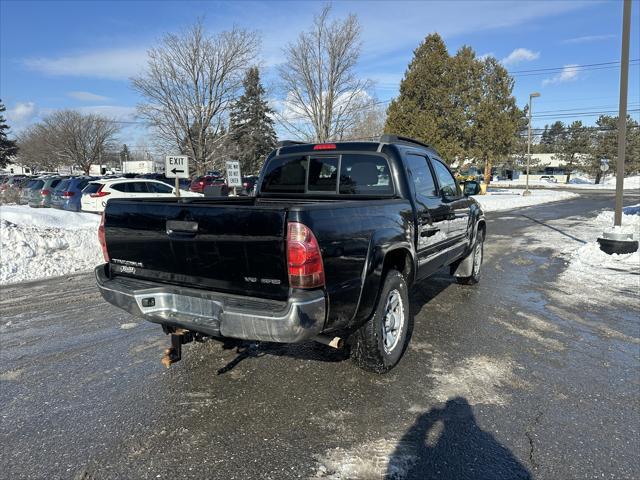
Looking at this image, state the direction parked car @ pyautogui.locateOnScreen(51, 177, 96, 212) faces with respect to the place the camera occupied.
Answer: facing away from the viewer and to the right of the viewer

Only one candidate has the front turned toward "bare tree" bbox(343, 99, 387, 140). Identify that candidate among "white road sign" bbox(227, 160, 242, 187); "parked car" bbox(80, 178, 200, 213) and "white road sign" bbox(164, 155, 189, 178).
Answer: the parked car

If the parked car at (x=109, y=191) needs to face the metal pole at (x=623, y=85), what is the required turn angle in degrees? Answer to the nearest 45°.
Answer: approximately 90° to its right

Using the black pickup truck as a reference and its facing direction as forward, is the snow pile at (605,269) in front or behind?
in front

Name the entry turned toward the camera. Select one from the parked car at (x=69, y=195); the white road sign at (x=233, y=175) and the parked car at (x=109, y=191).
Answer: the white road sign

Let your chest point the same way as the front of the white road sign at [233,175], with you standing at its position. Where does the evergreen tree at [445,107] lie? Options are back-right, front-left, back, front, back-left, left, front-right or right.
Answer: back-left

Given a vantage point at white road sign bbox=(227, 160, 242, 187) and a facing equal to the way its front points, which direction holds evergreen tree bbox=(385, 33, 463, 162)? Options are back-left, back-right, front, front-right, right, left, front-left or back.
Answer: back-left

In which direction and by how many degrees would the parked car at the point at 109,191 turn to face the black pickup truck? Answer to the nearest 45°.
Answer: approximately 135° to its right

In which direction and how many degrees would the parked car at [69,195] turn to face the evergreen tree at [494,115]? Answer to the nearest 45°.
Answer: approximately 45° to its right

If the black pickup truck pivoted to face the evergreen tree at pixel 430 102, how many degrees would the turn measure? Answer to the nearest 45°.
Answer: approximately 45° to its left

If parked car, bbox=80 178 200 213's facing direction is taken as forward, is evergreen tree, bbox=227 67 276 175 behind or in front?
in front

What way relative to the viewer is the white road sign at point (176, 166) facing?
toward the camera

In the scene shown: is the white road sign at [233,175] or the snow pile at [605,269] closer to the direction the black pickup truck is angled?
the snow pile

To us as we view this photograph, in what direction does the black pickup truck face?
facing away from the viewer and to the right of the viewer

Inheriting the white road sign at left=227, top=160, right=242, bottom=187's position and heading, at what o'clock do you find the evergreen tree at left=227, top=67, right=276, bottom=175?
The evergreen tree is roughly at 6 o'clock from the white road sign.

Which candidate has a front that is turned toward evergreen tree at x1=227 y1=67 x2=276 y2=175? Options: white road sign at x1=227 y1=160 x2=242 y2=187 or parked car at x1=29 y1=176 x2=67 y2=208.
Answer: the parked car
